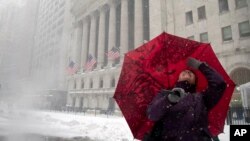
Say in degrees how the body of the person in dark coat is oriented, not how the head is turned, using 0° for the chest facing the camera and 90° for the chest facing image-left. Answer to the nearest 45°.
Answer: approximately 0°
